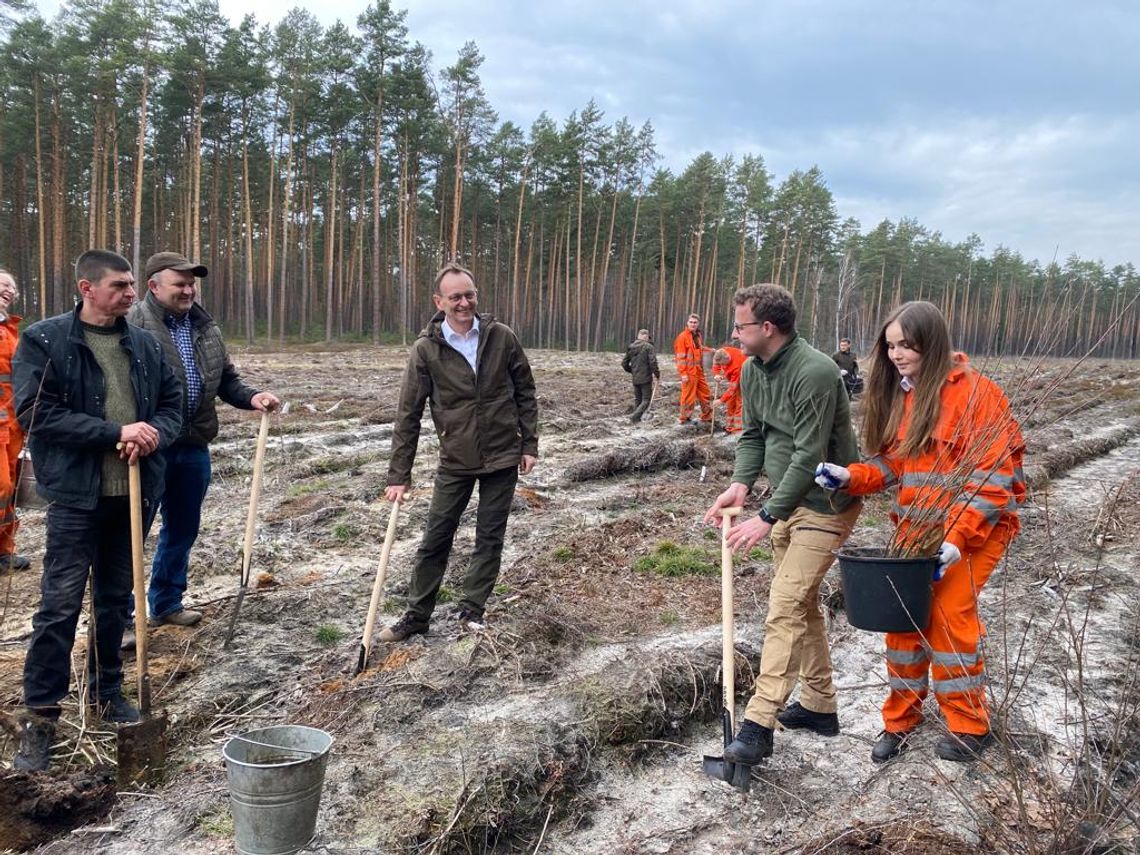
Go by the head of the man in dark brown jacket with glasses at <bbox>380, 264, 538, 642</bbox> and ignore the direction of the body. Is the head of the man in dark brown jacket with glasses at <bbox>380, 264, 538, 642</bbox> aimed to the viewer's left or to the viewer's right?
to the viewer's right

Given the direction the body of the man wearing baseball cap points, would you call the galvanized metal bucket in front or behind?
in front

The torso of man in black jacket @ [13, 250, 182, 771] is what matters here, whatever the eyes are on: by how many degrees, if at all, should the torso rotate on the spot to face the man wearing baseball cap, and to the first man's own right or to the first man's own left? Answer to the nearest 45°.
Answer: approximately 90° to the first man's own left

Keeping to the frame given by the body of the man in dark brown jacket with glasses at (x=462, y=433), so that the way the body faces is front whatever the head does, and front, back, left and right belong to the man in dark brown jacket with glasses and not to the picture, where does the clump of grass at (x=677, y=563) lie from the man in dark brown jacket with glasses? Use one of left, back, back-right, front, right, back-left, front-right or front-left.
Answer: back-left

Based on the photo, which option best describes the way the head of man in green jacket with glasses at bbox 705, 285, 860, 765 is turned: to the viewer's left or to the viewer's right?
to the viewer's left

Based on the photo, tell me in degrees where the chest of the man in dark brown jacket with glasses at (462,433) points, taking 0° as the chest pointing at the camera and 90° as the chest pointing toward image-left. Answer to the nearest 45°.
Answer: approximately 0°

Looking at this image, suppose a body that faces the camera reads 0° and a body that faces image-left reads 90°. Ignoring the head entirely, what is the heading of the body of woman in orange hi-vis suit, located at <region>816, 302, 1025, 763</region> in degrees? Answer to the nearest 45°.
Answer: approximately 45°

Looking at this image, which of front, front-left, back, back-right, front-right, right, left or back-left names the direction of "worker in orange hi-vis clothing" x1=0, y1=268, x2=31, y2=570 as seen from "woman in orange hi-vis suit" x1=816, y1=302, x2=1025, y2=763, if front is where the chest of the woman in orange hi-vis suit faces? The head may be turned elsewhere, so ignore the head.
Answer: front-right

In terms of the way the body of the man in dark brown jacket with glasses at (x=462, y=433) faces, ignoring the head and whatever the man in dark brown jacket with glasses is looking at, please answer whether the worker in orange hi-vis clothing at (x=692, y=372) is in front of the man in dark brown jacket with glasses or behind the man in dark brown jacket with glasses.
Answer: behind

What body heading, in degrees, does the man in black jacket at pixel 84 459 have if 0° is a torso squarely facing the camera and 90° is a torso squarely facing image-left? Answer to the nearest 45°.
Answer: approximately 315°

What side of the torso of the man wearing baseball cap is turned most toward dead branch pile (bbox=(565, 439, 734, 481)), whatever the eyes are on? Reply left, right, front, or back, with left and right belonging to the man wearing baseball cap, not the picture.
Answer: left
